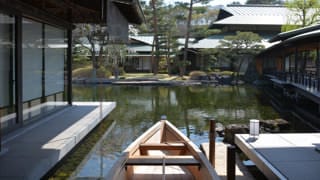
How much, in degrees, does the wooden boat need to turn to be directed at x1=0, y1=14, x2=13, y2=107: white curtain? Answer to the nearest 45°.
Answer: approximately 45° to its left

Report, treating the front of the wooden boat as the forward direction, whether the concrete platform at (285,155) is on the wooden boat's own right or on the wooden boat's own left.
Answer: on the wooden boat's own right

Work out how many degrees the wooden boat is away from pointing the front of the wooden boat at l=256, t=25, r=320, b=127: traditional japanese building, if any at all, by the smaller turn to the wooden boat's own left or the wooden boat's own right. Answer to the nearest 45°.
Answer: approximately 45° to the wooden boat's own right

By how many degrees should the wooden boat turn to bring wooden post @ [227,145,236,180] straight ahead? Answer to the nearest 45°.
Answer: approximately 135° to its right

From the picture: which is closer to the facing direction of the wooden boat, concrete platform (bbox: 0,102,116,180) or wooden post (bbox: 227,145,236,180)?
the concrete platform

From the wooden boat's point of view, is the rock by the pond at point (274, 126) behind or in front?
in front

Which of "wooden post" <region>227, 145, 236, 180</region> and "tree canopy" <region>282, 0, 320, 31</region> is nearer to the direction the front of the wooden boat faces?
the tree canopy

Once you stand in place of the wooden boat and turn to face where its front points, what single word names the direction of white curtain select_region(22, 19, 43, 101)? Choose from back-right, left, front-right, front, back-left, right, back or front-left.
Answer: front-left

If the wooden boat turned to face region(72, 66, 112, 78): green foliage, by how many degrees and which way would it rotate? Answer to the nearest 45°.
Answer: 0° — it already faces it

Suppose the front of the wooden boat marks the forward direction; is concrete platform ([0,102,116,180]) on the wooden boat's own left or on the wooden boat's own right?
on the wooden boat's own left

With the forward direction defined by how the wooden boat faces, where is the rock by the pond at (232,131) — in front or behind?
in front

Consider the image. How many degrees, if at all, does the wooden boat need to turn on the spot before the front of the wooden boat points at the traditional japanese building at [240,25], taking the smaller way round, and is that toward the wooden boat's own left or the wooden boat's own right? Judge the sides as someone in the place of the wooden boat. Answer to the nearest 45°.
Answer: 0° — it already faces it

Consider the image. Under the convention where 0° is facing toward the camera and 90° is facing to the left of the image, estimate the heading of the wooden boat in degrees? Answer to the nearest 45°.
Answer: approximately 180°

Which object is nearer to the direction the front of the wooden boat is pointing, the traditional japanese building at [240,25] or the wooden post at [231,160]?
the traditional japanese building
